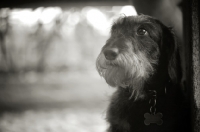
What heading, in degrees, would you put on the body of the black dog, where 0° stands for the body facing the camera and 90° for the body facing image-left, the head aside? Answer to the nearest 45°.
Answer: approximately 45°
